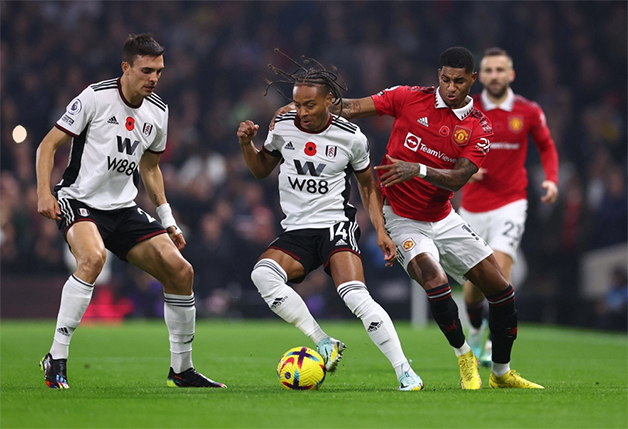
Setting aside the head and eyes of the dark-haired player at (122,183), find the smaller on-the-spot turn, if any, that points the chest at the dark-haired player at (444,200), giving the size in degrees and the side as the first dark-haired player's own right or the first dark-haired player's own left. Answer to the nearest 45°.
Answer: approximately 45° to the first dark-haired player's own left

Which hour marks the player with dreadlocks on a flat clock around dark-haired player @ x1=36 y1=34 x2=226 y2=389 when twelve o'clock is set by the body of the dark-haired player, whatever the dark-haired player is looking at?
The player with dreadlocks is roughly at 11 o'clock from the dark-haired player.

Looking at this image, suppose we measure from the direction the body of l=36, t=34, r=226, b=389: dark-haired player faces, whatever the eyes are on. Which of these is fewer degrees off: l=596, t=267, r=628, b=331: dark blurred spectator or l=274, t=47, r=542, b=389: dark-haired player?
the dark-haired player

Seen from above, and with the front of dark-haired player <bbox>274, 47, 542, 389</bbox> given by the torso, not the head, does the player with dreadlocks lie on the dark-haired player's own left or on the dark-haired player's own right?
on the dark-haired player's own right

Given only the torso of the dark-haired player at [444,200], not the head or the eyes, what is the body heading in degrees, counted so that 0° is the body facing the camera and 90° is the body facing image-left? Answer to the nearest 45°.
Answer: approximately 0°

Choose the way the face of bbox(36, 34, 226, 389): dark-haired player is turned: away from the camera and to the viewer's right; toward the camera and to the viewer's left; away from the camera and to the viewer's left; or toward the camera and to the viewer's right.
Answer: toward the camera and to the viewer's right

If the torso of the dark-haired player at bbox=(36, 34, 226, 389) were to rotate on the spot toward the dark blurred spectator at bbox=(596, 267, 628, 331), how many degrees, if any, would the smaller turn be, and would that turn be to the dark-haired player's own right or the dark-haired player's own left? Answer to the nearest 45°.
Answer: approximately 90° to the dark-haired player's own left

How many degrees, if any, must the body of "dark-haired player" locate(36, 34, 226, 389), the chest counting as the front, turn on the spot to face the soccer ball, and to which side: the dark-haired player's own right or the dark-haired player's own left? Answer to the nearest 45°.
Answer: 0° — they already face it
